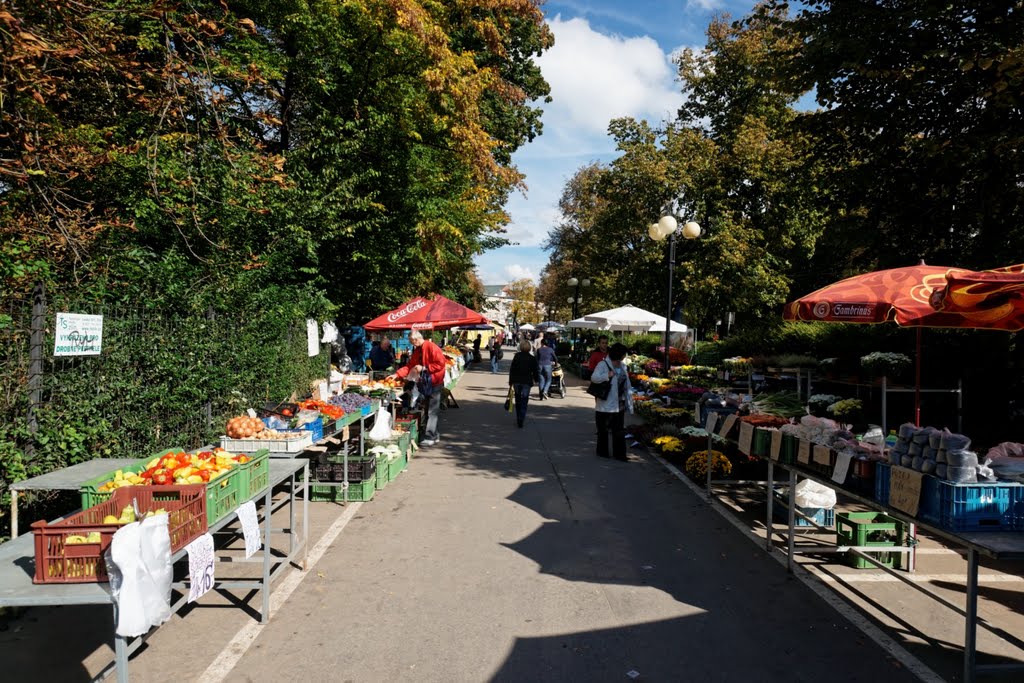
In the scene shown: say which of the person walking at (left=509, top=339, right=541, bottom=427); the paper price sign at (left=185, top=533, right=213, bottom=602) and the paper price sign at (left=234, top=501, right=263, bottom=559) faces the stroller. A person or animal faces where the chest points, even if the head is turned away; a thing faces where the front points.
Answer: the person walking

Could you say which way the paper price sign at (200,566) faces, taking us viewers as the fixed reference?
facing the viewer and to the right of the viewer

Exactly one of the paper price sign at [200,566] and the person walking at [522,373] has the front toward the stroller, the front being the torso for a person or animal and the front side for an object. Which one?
the person walking

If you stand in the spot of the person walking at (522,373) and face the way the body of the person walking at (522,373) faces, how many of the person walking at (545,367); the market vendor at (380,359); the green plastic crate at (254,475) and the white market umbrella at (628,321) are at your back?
1

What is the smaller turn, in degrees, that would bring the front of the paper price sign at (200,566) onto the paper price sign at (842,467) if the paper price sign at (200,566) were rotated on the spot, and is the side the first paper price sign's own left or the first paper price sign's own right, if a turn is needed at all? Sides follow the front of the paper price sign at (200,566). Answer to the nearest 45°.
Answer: approximately 45° to the first paper price sign's own left

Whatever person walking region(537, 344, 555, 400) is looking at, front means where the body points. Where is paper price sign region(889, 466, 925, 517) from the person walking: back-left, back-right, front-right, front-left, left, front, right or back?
back

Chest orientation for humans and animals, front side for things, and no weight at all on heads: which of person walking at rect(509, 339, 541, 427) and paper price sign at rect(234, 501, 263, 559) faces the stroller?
the person walking

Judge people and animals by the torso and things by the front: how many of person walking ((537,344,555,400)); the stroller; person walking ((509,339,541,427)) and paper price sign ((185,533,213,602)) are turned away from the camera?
3

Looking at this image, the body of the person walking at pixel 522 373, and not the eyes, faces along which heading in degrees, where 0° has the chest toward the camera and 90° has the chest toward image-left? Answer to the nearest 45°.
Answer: approximately 180°

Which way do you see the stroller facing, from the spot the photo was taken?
facing away from the viewer
